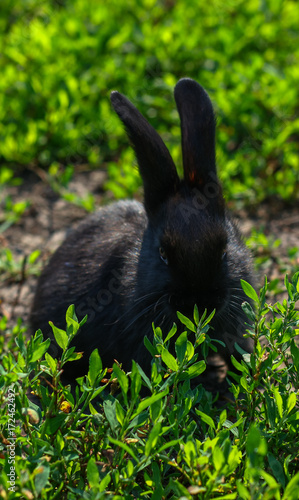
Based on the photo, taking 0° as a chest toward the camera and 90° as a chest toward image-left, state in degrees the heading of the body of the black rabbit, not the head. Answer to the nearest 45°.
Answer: approximately 315°
